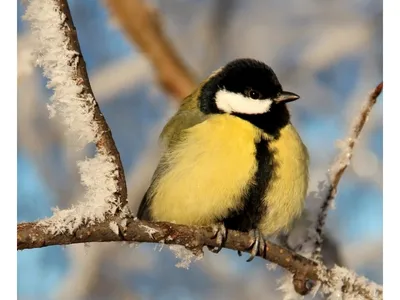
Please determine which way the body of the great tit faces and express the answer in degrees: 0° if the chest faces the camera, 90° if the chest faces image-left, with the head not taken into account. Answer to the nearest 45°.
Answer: approximately 315°

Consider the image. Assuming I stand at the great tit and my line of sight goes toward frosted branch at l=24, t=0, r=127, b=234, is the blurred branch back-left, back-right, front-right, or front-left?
front-right
